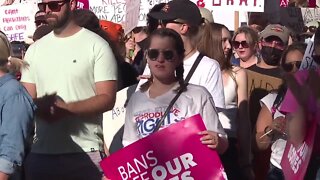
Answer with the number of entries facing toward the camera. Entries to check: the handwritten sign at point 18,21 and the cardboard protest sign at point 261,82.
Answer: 2

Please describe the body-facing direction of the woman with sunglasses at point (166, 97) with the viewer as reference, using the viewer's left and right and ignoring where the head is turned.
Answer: facing the viewer and to the left of the viewer

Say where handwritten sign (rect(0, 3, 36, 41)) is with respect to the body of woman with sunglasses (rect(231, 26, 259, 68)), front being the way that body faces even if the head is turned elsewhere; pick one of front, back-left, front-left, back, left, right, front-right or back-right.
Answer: right

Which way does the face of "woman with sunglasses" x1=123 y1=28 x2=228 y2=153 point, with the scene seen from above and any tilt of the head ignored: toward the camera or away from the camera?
toward the camera

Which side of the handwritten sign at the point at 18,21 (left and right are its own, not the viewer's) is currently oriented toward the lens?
front

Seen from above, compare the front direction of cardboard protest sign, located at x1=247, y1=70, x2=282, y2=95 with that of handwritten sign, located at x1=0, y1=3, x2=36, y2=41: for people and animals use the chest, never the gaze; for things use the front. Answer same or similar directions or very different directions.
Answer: same or similar directions

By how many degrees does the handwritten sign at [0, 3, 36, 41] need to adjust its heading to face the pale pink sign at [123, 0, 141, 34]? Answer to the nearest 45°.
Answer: approximately 45° to its left

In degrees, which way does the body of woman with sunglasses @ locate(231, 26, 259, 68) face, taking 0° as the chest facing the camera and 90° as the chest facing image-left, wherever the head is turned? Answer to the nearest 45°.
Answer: approximately 45°

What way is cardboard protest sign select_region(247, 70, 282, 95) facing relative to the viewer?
toward the camera

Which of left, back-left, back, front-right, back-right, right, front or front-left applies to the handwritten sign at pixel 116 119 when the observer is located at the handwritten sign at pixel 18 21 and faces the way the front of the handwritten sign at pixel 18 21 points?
front
